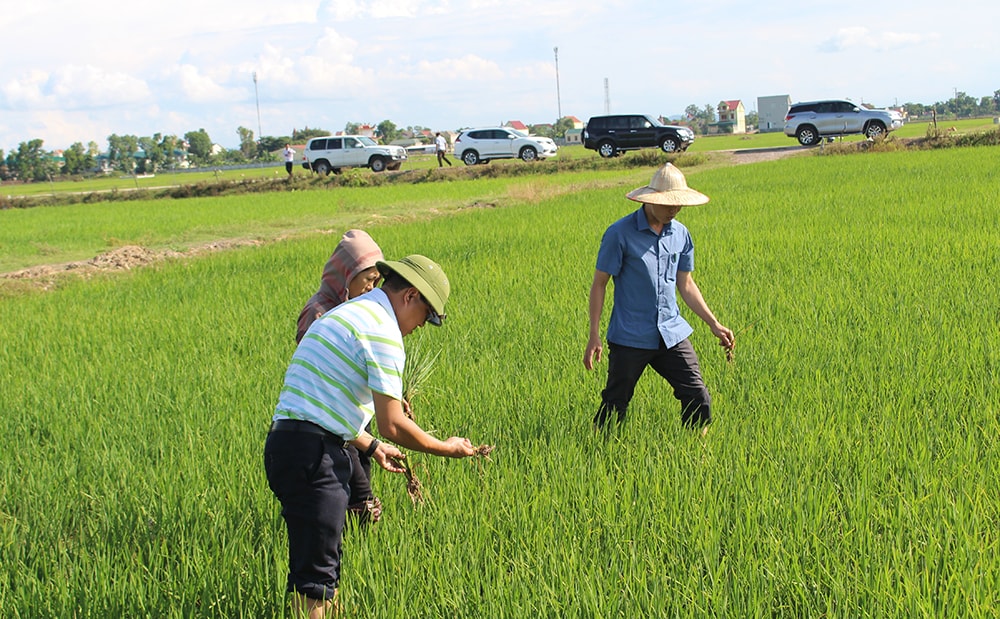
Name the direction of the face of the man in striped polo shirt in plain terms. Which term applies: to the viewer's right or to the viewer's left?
to the viewer's right

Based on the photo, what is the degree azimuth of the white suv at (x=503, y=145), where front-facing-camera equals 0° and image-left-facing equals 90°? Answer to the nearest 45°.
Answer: approximately 270°

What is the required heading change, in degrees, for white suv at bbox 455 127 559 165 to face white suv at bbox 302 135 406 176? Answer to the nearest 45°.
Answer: approximately 180°

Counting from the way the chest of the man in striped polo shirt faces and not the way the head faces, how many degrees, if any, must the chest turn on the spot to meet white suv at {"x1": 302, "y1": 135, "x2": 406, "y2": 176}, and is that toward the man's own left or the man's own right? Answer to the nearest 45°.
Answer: approximately 90° to the man's own left

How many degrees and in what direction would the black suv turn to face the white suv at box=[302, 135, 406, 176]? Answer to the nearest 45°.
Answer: approximately 180°

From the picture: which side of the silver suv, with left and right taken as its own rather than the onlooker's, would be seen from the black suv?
back

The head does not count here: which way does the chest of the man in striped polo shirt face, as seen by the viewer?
to the viewer's right

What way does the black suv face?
to the viewer's right

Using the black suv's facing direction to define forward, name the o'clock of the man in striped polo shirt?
The man in striped polo shirt is roughly at 3 o'clock from the black suv.

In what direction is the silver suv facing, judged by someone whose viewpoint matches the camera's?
facing to the right of the viewer
